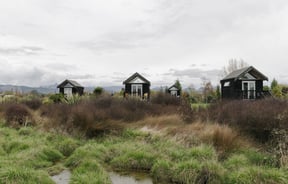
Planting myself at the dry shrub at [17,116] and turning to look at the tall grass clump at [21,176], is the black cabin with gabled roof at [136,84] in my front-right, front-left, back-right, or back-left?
back-left

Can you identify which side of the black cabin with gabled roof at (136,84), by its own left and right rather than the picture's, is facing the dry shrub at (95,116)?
front

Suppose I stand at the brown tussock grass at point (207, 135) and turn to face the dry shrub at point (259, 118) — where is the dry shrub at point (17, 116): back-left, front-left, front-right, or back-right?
back-left

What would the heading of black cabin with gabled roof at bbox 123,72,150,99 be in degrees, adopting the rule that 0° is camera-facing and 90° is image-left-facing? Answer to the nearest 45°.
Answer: approximately 0°

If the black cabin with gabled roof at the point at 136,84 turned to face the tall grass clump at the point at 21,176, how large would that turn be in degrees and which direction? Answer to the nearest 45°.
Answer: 0° — it already faces it

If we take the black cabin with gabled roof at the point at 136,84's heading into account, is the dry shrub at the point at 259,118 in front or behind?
in front

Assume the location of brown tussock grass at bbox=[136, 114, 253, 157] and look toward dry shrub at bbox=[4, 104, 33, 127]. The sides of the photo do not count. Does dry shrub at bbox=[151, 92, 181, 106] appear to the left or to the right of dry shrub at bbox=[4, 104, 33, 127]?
right

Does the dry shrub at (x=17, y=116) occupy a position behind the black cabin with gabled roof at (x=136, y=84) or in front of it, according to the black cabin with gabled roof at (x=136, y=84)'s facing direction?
in front

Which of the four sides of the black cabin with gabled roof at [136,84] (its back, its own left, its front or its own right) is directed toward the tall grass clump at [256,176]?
front
